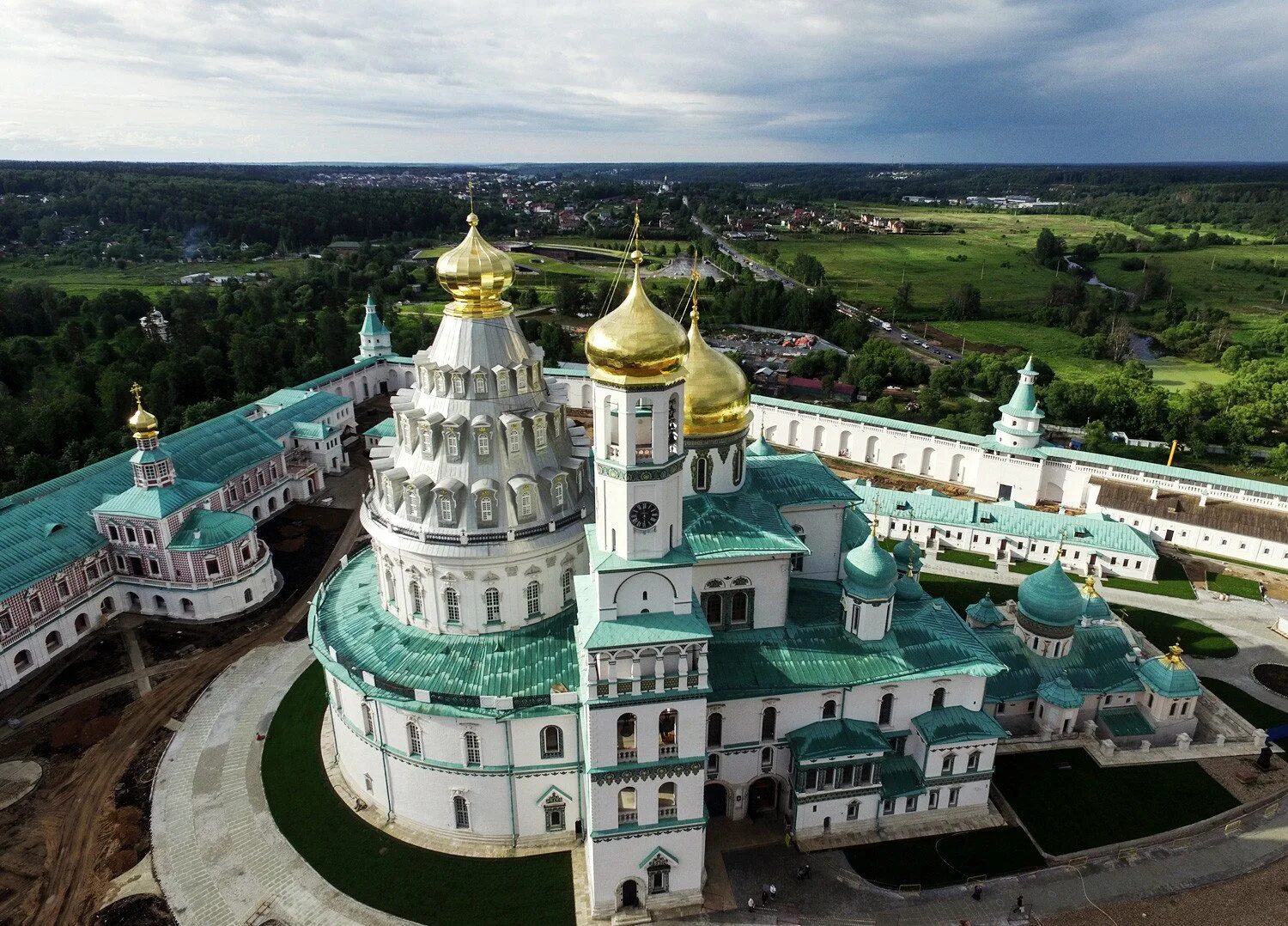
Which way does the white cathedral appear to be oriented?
toward the camera
